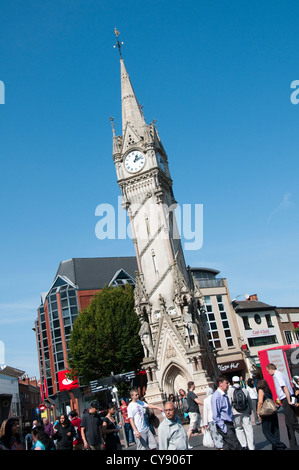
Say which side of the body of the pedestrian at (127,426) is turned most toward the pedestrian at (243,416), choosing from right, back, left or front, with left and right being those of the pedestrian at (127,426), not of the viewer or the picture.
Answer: left

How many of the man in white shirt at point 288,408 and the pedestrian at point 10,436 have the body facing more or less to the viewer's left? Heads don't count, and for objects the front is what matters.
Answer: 1

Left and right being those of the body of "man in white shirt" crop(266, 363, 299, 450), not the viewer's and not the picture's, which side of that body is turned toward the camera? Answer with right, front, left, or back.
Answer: left

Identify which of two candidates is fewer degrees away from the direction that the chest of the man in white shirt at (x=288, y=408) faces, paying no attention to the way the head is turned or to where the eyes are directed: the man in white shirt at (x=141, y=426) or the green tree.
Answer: the man in white shirt

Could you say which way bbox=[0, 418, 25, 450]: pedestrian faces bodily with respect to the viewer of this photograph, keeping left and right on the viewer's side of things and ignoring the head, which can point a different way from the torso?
facing the viewer and to the right of the viewer

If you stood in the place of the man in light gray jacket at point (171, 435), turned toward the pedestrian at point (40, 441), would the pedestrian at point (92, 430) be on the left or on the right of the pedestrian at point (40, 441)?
right

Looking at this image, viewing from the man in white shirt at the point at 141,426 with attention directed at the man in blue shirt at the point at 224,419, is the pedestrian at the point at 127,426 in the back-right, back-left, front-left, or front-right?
back-left

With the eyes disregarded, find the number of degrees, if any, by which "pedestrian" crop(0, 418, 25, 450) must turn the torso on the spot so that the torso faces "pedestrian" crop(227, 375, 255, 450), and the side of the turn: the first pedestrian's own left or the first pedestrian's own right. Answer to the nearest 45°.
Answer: approximately 45° to the first pedestrian's own left
